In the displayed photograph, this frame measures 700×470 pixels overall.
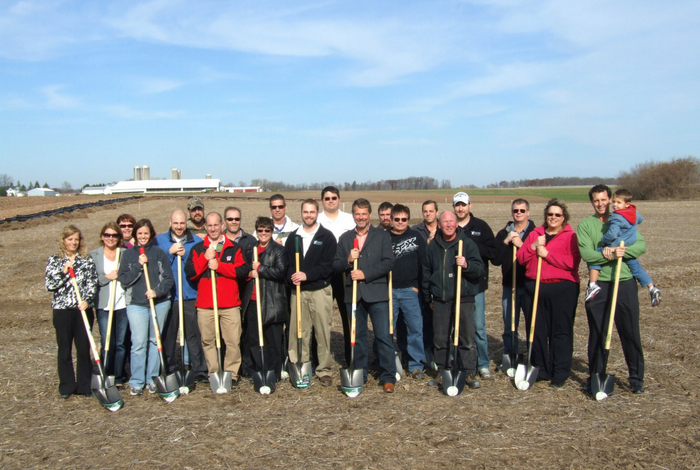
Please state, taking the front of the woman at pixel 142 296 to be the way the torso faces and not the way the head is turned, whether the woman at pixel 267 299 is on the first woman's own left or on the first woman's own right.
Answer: on the first woman's own left

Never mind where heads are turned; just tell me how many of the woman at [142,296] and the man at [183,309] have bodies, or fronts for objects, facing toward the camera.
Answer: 2

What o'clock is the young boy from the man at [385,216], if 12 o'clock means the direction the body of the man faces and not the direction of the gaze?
The young boy is roughly at 10 o'clock from the man.

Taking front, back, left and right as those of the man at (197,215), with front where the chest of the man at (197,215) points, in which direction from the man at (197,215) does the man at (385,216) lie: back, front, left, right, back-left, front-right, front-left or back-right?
left

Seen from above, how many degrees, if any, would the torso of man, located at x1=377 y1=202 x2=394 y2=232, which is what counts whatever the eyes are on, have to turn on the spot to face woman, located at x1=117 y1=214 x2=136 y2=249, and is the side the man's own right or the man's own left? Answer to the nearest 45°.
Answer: approximately 90° to the man's own right

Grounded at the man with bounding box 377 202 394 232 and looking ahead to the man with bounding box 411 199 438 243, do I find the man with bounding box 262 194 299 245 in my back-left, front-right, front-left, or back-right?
back-right

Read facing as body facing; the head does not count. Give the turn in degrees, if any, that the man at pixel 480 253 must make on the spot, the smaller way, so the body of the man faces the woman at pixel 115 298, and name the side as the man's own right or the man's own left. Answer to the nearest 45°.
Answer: approximately 90° to the man's own right

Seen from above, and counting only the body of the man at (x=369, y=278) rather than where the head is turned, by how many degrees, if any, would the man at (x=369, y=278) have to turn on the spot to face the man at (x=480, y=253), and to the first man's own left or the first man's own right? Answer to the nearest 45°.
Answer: approximately 90° to the first man's own left

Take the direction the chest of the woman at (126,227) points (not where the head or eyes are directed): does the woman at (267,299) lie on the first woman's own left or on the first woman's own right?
on the first woman's own left

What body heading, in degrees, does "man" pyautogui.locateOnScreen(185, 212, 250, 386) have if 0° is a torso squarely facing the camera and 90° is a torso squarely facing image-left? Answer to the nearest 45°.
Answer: approximately 0°
